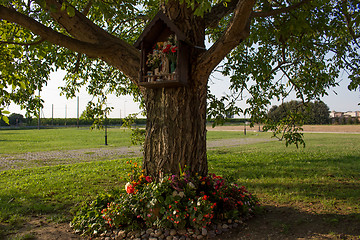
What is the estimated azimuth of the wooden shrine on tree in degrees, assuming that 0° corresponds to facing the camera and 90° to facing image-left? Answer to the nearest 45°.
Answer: approximately 45°
